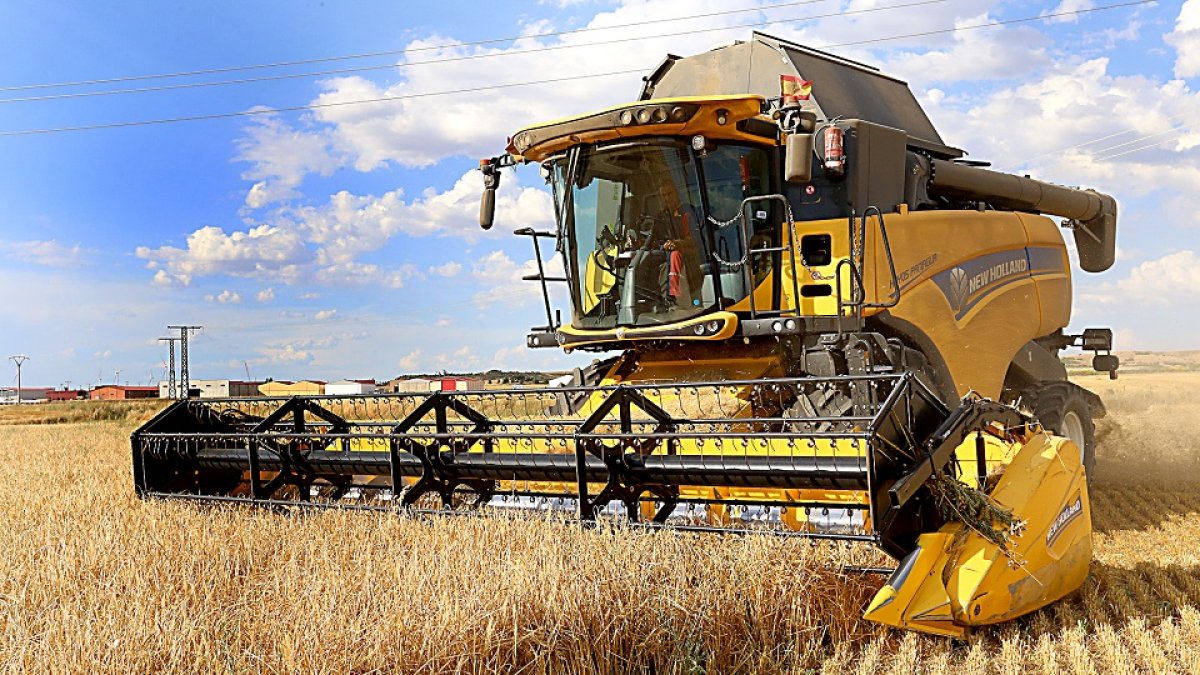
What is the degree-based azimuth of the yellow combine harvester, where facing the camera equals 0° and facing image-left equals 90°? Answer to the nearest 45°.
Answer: approximately 45°

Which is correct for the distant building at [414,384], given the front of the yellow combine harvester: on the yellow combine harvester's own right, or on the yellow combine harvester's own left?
on the yellow combine harvester's own right

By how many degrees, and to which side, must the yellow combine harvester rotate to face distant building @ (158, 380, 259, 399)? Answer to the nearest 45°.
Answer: approximately 90° to its right

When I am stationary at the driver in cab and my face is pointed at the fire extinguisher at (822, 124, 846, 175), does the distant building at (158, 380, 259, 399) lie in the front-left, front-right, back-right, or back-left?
back-left
